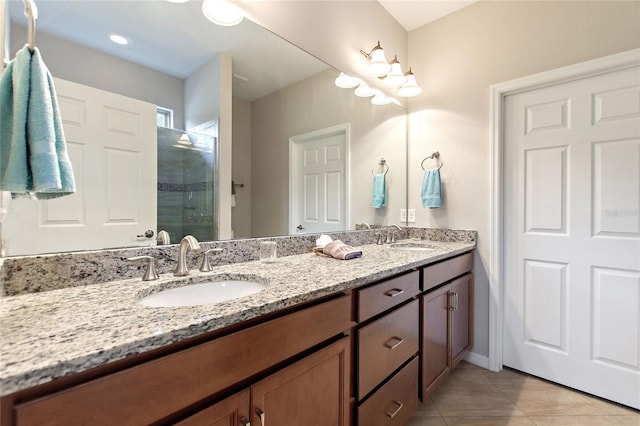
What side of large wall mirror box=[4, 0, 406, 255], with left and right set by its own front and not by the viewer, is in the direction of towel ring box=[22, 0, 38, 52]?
right

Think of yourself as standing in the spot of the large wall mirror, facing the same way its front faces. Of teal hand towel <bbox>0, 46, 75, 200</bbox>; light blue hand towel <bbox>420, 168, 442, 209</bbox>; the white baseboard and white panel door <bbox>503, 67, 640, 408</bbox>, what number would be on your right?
1

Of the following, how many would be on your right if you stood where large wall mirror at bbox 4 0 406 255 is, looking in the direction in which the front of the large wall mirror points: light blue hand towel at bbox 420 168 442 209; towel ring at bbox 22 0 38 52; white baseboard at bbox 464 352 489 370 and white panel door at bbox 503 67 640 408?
1

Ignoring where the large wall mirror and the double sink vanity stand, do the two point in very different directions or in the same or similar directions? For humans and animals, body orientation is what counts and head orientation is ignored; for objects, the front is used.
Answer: same or similar directions

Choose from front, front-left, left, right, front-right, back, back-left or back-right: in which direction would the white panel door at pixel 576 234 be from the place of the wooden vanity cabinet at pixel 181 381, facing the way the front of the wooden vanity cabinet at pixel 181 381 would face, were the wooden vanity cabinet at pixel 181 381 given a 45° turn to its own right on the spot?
left

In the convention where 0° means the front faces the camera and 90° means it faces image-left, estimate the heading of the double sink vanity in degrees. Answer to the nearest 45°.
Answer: approximately 315°

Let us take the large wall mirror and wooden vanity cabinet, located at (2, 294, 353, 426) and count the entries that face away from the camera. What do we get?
0

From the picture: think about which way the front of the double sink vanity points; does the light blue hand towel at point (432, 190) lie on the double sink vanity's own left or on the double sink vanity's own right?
on the double sink vanity's own left

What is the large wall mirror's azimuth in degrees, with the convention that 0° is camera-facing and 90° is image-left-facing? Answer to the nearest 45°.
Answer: approximately 315°

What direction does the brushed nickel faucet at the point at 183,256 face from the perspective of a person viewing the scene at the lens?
facing the viewer and to the right of the viewer

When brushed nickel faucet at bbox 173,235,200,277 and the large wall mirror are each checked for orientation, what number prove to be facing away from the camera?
0

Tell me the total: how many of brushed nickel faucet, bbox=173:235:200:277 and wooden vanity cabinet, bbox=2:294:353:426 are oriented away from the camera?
0

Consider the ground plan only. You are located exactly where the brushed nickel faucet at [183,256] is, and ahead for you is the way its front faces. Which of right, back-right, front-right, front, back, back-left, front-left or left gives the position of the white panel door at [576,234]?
front-left

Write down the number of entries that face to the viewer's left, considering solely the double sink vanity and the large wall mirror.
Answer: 0
